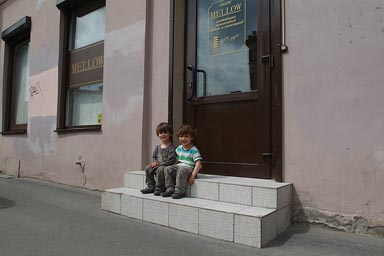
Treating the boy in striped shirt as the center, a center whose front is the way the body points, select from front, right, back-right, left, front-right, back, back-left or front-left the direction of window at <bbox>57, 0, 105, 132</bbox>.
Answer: right

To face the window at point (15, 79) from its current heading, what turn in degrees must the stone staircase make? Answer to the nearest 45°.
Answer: approximately 90° to its right

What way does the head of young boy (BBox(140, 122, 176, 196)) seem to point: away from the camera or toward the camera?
toward the camera

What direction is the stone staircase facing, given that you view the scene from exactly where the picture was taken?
facing the viewer and to the left of the viewer

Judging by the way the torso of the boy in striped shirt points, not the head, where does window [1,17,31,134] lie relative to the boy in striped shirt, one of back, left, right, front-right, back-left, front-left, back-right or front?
right
